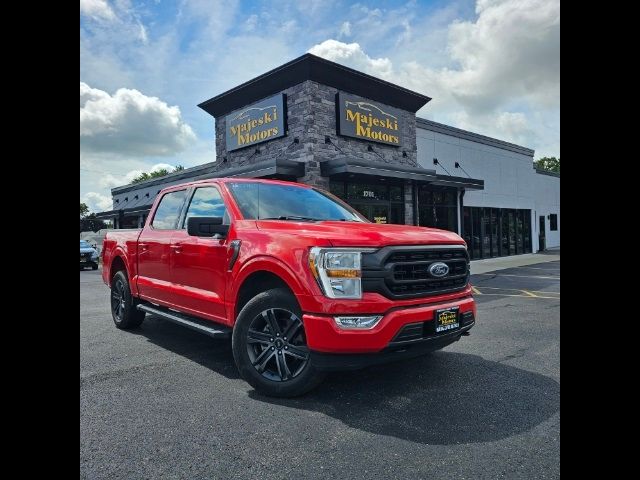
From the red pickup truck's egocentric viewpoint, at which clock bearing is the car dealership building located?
The car dealership building is roughly at 8 o'clock from the red pickup truck.

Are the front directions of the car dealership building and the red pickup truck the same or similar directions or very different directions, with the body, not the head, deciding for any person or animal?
same or similar directions

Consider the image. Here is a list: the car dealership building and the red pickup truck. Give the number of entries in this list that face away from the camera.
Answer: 0

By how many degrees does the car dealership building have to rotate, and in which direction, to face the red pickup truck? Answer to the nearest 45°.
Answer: approximately 45° to its right
